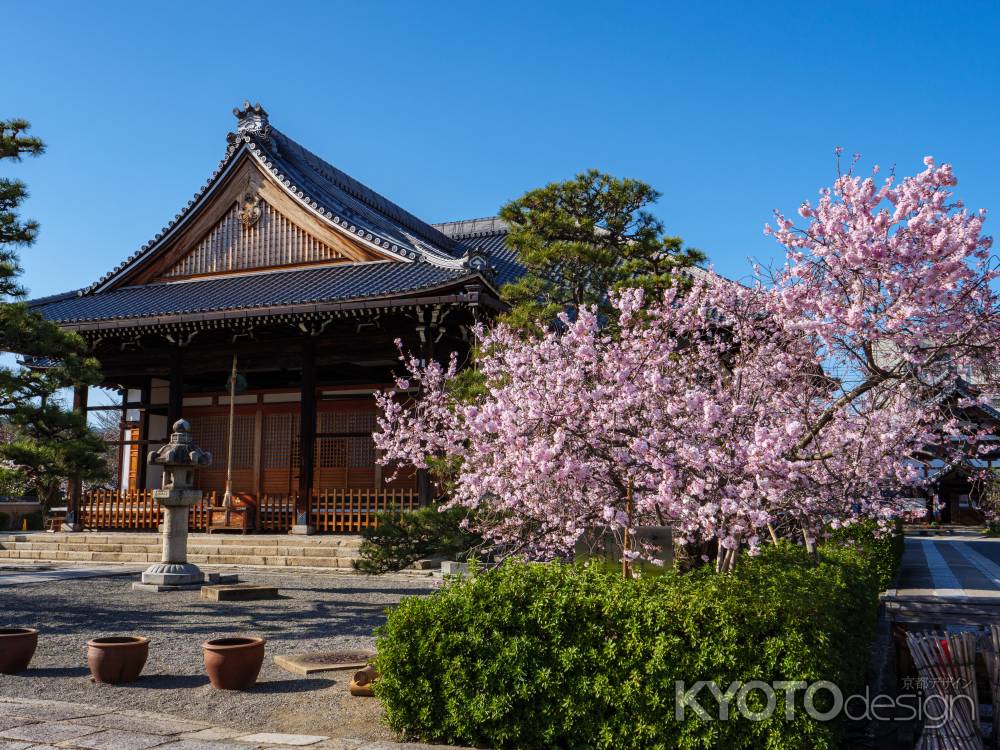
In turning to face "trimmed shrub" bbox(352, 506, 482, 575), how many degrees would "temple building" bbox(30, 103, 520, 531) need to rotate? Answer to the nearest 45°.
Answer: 0° — it already faces it

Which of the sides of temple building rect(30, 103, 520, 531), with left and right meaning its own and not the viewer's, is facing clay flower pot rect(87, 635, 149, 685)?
front

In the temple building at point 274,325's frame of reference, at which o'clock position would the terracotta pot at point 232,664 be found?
The terracotta pot is roughly at 12 o'clock from the temple building.

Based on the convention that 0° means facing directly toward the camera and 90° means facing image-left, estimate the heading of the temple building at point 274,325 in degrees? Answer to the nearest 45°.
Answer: approximately 0°

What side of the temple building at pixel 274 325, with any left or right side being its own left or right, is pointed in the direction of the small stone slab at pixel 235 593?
front
